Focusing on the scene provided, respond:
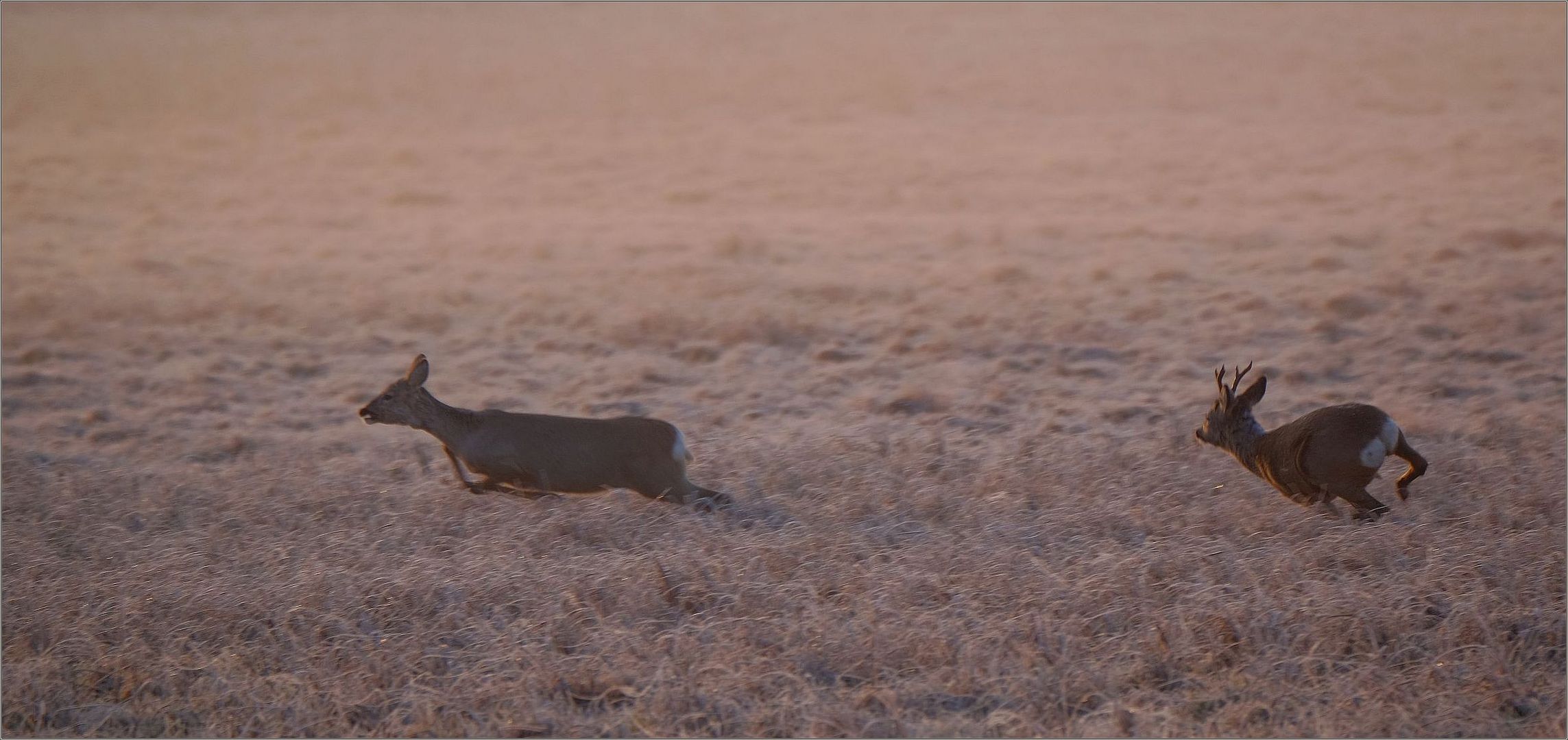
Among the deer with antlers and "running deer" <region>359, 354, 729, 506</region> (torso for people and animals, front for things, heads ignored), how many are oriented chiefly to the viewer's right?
0

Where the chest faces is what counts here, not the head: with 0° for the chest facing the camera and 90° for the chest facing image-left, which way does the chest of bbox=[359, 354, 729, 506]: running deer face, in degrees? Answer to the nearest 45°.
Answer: approximately 90°

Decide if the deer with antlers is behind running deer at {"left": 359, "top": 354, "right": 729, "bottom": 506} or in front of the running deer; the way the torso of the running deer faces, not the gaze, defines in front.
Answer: behind

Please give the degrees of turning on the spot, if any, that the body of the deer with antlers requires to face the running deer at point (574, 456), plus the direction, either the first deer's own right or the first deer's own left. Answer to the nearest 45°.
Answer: approximately 45° to the first deer's own left

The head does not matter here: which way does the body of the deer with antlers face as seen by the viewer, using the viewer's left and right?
facing away from the viewer and to the left of the viewer
